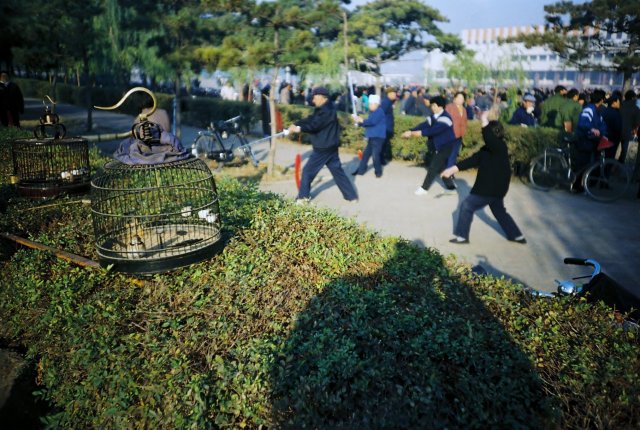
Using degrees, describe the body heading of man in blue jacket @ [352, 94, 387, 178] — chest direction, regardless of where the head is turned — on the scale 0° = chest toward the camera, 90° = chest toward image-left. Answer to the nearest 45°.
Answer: approximately 45°

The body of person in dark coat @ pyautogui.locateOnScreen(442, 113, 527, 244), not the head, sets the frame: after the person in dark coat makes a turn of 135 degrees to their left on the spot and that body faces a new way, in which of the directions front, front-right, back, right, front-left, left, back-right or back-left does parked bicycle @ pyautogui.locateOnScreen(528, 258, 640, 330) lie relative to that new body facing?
front

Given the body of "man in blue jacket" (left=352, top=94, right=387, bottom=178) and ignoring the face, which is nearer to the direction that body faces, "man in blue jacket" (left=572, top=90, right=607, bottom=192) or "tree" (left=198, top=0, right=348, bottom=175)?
the tree

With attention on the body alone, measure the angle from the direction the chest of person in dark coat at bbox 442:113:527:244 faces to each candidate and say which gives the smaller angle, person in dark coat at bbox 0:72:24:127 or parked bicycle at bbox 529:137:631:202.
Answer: the person in dark coat

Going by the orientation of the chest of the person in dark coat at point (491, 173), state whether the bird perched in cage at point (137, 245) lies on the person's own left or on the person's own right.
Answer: on the person's own left

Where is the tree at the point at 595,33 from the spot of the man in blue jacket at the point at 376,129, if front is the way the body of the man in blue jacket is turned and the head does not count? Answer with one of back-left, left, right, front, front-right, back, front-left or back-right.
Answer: back

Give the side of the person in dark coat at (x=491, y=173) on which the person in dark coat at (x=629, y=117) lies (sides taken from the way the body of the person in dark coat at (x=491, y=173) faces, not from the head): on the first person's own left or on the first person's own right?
on the first person's own right

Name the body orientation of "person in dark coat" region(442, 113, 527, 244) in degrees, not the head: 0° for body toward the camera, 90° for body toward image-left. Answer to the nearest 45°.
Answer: approximately 135°

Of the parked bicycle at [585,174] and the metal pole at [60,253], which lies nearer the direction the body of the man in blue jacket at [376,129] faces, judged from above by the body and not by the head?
the metal pole
